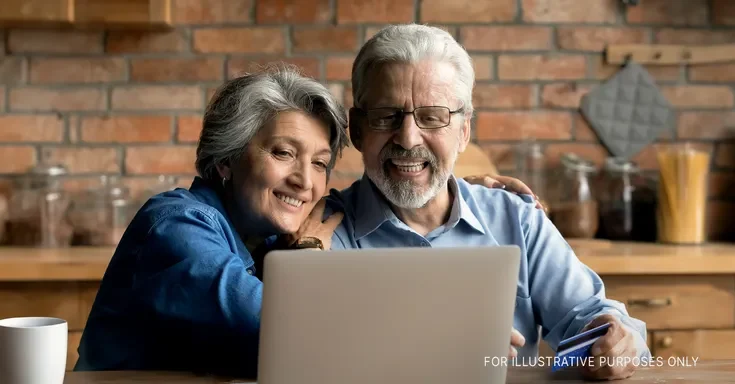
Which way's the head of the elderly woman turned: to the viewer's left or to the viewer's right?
to the viewer's right

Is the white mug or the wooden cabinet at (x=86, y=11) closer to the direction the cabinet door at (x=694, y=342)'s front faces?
the white mug

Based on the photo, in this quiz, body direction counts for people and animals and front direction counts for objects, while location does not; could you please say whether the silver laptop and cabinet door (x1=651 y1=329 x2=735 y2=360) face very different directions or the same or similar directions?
very different directions

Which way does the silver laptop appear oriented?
away from the camera

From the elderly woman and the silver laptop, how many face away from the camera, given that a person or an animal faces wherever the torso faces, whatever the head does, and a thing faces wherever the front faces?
1

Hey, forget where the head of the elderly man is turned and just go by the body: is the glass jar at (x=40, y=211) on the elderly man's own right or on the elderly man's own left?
on the elderly man's own right

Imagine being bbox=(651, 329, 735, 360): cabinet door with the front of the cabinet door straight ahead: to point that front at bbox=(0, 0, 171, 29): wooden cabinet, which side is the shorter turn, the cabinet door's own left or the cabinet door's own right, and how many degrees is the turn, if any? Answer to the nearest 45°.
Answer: approximately 90° to the cabinet door's own right

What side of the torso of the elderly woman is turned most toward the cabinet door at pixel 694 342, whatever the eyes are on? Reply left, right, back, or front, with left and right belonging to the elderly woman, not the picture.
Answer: left

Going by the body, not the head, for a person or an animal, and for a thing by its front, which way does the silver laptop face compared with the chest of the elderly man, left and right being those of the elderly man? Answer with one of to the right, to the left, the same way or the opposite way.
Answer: the opposite way

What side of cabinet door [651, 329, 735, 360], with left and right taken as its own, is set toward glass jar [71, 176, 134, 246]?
right

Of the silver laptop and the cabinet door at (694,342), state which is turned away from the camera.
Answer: the silver laptop

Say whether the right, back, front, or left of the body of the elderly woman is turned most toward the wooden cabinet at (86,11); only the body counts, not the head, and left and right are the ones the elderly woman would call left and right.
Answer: back

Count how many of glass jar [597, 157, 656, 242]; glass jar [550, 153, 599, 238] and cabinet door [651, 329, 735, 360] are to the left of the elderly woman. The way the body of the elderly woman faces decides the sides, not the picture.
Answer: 3

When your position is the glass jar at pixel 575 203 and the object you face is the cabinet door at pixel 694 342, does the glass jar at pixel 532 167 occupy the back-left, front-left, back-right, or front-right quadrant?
back-right
